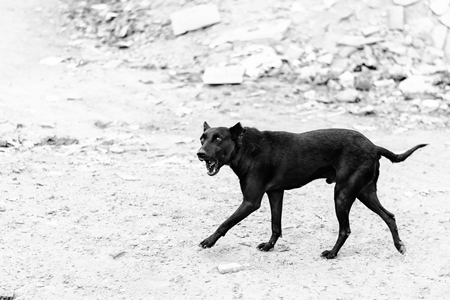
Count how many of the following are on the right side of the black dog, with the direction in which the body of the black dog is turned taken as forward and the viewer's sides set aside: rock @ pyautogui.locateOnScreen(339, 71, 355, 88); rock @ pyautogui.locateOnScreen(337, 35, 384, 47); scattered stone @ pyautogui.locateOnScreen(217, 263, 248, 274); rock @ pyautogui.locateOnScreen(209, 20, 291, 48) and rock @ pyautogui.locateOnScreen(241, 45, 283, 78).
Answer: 4

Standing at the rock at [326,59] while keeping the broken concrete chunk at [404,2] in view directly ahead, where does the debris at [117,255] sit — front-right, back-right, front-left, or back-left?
back-right

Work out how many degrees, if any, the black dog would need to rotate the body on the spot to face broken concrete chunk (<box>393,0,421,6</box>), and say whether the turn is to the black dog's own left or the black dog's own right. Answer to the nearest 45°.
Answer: approximately 90° to the black dog's own right

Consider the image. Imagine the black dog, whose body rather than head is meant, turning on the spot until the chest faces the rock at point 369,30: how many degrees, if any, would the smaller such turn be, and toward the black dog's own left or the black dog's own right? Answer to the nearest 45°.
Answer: approximately 90° to the black dog's own right

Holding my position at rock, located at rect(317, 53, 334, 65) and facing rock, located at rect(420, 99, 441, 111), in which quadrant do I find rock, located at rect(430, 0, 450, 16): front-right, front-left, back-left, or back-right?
front-left

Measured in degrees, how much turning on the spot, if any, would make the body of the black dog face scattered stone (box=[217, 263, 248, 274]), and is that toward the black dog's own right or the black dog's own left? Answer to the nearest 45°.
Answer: approximately 45° to the black dog's own left

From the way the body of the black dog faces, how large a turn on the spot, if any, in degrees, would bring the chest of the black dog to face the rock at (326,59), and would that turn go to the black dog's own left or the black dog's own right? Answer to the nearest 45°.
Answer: approximately 90° to the black dog's own right

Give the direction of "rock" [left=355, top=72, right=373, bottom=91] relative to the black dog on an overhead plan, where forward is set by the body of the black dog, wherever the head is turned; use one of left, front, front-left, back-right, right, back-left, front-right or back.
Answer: right

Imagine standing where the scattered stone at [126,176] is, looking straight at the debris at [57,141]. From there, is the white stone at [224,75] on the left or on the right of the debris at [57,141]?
right

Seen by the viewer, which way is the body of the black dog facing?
to the viewer's left

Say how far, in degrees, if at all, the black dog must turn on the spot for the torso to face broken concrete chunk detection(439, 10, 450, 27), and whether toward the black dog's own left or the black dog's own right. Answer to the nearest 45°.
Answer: approximately 90° to the black dog's own right

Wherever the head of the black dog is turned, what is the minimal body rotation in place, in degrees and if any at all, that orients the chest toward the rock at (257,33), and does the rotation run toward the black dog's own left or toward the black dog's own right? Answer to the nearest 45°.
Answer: approximately 90° to the black dog's own right

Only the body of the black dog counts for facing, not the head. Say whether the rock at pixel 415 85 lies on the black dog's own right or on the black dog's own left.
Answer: on the black dog's own right

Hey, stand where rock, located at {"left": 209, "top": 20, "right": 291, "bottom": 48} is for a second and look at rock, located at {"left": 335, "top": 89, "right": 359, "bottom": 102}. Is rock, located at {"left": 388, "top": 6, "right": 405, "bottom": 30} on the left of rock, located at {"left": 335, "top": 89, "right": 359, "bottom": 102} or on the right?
left

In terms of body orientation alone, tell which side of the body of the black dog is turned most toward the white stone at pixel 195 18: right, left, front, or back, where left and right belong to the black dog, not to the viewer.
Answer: right

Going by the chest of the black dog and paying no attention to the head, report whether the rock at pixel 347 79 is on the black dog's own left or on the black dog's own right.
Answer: on the black dog's own right

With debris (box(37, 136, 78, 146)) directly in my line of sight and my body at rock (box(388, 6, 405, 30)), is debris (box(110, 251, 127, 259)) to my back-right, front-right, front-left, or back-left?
front-left

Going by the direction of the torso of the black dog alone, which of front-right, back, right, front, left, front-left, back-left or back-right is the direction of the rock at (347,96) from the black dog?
right
